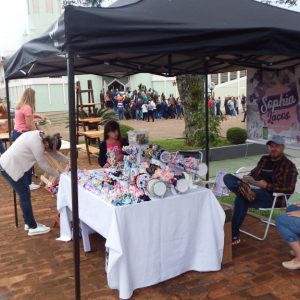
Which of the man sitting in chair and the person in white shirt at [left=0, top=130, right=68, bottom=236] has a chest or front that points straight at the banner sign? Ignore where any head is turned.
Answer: the person in white shirt

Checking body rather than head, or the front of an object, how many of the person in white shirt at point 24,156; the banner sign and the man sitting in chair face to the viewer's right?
1

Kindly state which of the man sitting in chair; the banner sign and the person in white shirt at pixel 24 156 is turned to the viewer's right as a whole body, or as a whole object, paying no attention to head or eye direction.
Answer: the person in white shirt

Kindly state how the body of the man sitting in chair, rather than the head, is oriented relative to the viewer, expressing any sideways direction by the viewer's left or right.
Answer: facing the viewer and to the left of the viewer

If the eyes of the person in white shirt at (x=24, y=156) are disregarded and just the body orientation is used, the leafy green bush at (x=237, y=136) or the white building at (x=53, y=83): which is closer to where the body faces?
the leafy green bush

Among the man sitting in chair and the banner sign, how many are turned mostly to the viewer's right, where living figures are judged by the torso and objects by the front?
0

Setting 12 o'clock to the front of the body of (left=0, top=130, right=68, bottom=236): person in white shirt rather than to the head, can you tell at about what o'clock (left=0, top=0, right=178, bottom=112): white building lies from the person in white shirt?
The white building is roughly at 9 o'clock from the person in white shirt.

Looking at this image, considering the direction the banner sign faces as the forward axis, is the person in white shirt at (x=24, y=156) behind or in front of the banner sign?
in front

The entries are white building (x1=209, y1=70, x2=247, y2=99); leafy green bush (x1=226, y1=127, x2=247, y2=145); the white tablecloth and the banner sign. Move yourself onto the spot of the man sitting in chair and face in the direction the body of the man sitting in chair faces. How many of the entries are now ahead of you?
1

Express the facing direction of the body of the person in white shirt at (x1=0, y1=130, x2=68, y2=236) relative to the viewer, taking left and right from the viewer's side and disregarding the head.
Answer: facing to the right of the viewer

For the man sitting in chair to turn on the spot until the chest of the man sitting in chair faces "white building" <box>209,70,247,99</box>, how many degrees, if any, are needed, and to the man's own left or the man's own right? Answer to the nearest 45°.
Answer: approximately 135° to the man's own right

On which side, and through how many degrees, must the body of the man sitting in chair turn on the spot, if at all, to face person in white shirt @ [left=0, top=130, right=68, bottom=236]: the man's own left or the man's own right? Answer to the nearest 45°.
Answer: approximately 45° to the man's own right

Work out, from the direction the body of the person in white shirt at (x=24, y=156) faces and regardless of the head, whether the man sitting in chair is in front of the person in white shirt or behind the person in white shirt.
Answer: in front

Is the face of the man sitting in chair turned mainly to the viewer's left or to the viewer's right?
to the viewer's left

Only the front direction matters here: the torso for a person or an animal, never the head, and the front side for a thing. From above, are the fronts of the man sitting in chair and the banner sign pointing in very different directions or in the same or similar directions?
same or similar directions
